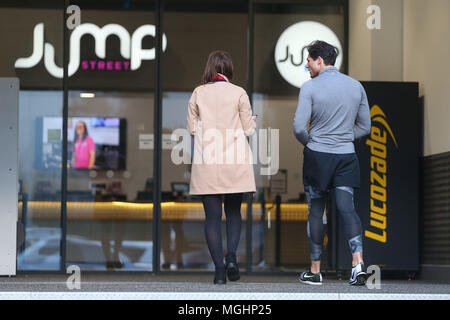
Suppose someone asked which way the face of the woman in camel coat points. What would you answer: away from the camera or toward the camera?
away from the camera

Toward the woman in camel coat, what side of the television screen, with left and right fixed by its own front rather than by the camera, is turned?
front

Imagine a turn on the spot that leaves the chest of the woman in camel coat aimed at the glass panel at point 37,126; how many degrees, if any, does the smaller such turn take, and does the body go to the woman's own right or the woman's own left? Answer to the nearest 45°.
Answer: approximately 45° to the woman's own left

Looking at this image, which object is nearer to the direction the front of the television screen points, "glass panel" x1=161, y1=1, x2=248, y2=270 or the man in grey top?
the man in grey top

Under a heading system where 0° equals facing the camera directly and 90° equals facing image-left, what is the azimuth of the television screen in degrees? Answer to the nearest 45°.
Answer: approximately 0°

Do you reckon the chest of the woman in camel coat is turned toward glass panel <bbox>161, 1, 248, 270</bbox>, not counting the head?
yes

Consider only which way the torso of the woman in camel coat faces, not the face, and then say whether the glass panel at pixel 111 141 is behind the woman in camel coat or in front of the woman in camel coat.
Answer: in front

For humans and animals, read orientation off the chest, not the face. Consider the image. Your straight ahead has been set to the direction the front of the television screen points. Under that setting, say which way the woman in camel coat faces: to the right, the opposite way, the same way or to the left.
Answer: the opposite way

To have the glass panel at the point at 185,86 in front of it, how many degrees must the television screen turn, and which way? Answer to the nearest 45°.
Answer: approximately 45° to its left

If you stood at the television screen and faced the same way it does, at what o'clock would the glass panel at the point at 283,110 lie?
The glass panel is roughly at 10 o'clock from the television screen.

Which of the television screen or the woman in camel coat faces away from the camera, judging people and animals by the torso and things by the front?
the woman in camel coat

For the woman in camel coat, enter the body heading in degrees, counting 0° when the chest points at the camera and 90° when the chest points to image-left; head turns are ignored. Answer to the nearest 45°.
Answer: approximately 180°

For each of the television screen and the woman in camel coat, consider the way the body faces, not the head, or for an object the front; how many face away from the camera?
1

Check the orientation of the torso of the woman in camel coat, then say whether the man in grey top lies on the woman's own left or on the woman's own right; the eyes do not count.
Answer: on the woman's own right

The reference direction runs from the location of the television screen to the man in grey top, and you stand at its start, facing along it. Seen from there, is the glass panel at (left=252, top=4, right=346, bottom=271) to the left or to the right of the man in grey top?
left
